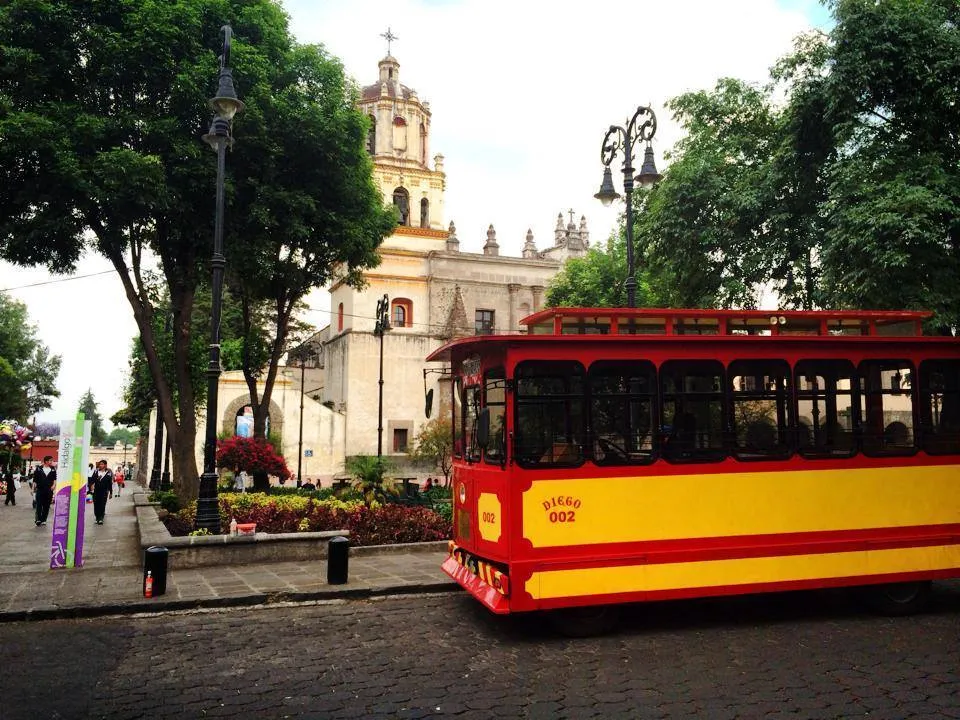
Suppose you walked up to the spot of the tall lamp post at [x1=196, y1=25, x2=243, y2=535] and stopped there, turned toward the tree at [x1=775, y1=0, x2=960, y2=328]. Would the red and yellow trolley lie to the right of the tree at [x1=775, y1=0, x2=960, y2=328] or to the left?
right

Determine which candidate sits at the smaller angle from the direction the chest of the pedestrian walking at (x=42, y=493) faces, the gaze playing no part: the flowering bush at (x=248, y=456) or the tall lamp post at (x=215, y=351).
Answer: the tall lamp post

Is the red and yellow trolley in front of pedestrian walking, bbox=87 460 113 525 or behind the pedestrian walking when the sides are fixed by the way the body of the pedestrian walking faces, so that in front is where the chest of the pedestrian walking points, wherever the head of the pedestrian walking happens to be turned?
in front

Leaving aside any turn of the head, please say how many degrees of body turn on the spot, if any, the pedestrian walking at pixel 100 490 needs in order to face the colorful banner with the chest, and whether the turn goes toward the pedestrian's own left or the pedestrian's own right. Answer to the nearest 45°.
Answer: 0° — they already face it

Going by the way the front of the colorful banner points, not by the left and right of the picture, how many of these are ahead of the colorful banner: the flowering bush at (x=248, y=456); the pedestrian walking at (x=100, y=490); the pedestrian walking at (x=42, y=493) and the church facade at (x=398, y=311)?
0

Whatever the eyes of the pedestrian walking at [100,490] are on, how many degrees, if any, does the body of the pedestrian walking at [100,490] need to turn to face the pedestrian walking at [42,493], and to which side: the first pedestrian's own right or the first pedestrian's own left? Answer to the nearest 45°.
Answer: approximately 90° to the first pedestrian's own right

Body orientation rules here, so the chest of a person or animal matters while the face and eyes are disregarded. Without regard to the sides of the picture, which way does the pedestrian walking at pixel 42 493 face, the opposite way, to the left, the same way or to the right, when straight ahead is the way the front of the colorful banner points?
the same way

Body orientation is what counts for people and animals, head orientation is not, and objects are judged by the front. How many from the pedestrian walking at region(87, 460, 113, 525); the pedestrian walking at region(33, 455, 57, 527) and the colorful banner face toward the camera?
3

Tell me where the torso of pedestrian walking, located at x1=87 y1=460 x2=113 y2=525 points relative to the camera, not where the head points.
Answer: toward the camera

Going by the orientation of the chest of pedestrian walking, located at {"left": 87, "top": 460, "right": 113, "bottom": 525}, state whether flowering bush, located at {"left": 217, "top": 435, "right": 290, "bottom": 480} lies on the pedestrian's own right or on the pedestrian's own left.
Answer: on the pedestrian's own left

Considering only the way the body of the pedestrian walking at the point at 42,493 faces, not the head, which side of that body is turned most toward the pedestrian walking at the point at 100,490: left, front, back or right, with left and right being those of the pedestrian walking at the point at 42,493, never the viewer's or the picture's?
left

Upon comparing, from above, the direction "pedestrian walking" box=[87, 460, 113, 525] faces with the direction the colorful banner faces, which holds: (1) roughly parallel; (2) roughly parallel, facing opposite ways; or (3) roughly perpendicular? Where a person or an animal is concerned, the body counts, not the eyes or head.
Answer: roughly parallel

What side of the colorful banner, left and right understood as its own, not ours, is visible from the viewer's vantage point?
front
